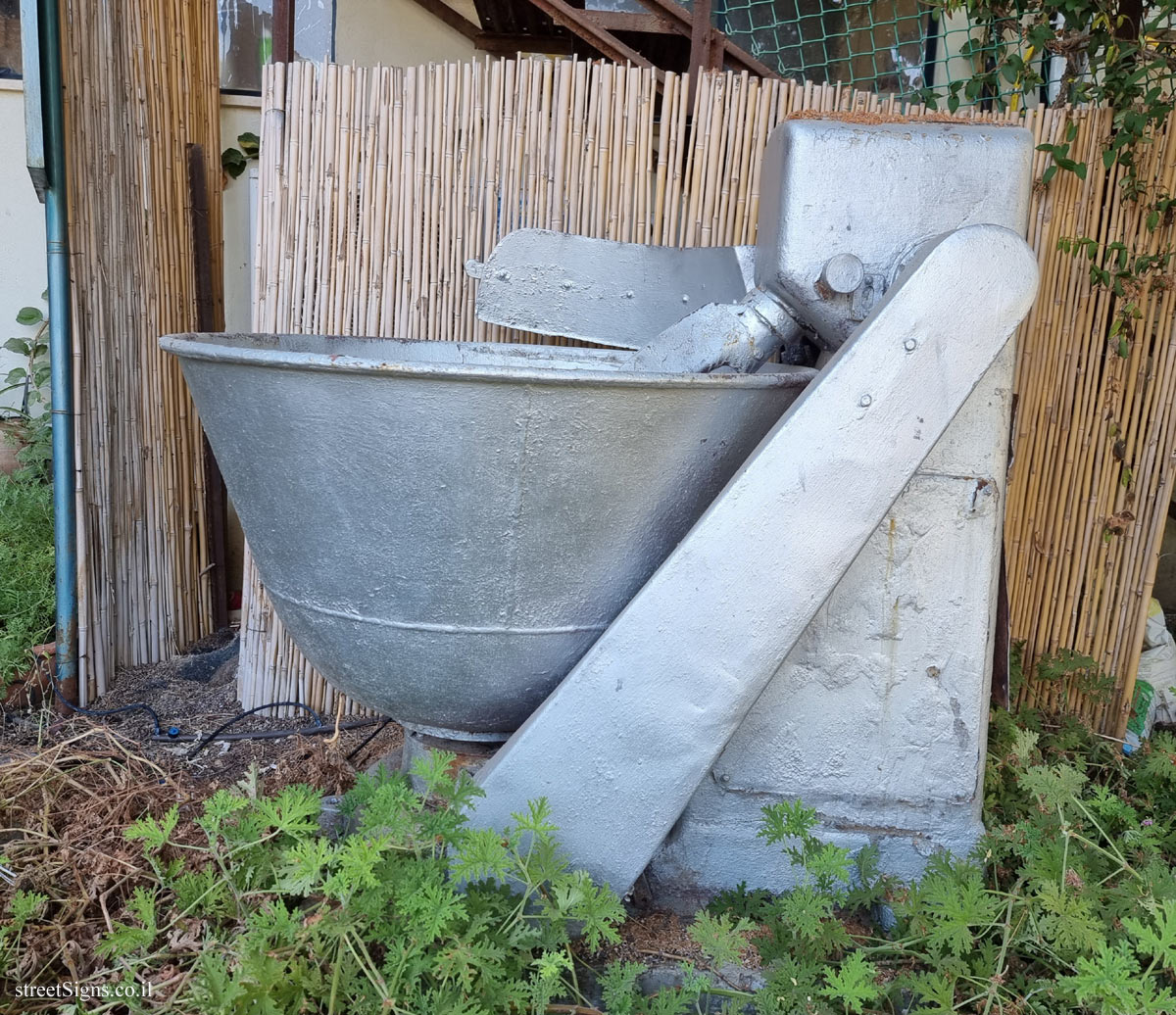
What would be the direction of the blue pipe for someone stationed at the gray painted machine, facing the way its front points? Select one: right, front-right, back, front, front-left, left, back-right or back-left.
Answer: front-right

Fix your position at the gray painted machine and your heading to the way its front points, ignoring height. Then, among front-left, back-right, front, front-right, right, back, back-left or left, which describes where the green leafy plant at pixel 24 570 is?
front-right

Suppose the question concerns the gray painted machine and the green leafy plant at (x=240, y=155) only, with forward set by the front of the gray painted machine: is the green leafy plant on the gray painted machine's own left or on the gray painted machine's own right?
on the gray painted machine's own right

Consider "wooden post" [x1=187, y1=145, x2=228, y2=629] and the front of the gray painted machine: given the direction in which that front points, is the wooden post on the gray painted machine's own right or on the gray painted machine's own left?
on the gray painted machine's own right
